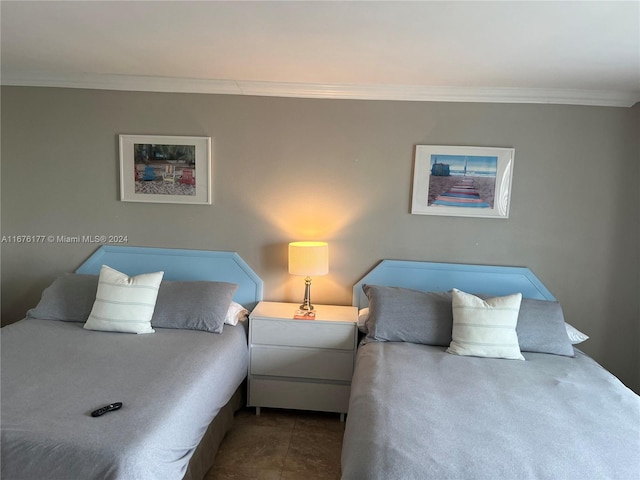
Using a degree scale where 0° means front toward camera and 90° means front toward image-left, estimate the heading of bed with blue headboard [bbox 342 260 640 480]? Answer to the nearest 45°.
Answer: approximately 0°

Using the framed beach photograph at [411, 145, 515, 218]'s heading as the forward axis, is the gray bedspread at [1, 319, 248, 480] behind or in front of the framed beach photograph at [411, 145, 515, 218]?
in front

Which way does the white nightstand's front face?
toward the camera

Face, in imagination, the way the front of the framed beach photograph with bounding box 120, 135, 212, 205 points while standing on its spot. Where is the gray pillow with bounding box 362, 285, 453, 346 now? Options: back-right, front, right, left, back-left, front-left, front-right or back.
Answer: front-left

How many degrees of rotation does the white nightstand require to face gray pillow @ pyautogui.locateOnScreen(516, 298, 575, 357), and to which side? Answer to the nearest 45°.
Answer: approximately 90° to its left

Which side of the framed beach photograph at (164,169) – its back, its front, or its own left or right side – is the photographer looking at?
front

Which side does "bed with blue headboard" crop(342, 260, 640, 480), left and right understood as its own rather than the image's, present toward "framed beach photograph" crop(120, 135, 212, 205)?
right

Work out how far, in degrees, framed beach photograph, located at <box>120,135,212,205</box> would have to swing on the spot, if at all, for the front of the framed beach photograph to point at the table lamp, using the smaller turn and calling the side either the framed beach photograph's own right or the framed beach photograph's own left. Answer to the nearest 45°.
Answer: approximately 45° to the framed beach photograph's own left
